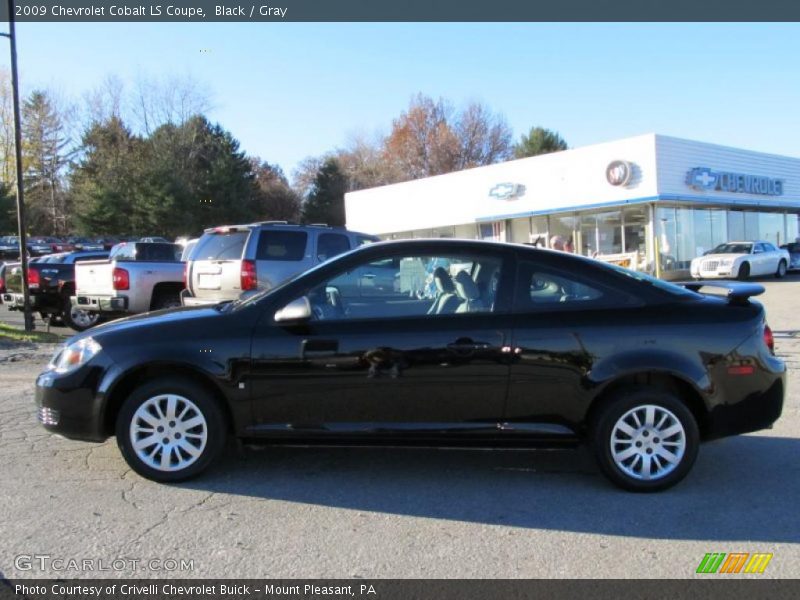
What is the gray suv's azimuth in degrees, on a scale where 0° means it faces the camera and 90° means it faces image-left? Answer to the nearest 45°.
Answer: approximately 225°

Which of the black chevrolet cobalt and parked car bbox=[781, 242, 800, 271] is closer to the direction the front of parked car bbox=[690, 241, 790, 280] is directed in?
the black chevrolet cobalt

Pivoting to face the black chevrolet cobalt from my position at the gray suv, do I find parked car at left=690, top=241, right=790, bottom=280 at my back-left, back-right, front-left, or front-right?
back-left

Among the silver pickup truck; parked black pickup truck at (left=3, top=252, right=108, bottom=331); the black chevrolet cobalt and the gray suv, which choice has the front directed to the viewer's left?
the black chevrolet cobalt

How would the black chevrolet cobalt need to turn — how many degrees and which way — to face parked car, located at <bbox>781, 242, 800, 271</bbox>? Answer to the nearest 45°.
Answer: approximately 135° to its right

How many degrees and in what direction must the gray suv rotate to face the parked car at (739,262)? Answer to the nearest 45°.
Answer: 0° — it already faces it

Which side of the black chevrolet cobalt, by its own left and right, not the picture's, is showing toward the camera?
left

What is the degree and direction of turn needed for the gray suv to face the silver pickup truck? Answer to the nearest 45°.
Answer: approximately 90° to its left

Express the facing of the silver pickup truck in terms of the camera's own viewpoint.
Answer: facing away from the viewer and to the right of the viewer

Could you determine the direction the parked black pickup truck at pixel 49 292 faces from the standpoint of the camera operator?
facing away from the viewer and to the right of the viewer
